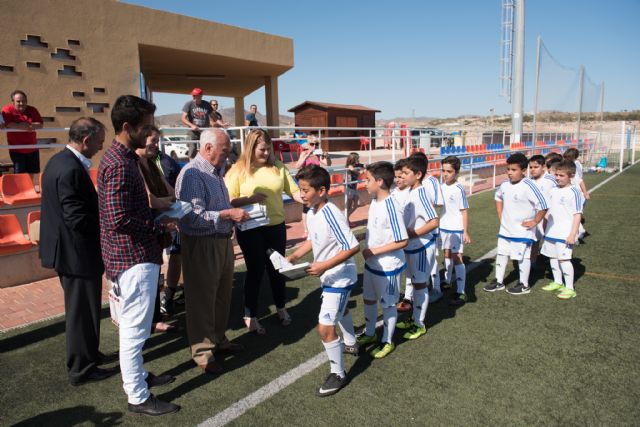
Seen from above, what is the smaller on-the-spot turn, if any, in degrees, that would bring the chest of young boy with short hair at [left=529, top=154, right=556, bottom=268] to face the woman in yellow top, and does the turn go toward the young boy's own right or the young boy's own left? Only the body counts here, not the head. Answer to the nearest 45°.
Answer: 0° — they already face them

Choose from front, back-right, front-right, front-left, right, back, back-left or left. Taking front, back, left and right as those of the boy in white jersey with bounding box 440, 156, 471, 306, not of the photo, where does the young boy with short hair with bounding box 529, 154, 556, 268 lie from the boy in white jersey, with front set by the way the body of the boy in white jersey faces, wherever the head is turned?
back

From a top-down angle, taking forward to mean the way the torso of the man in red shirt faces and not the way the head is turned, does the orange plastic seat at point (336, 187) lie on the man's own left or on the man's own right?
on the man's own left

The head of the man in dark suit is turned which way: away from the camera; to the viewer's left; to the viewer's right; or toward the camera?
to the viewer's right

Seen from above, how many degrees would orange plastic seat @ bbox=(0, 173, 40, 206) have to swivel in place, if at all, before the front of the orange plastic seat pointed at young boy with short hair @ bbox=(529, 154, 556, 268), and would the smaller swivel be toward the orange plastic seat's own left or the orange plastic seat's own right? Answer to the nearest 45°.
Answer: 0° — it already faces them

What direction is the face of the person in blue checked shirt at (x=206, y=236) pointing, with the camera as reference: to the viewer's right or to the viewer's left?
to the viewer's right

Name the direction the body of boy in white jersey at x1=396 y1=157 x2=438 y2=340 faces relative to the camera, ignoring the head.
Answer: to the viewer's left

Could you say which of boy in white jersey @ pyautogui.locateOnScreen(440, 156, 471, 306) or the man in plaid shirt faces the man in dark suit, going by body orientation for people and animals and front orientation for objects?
the boy in white jersey

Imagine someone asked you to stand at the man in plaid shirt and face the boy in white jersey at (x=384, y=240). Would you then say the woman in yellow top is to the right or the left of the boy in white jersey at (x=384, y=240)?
left
